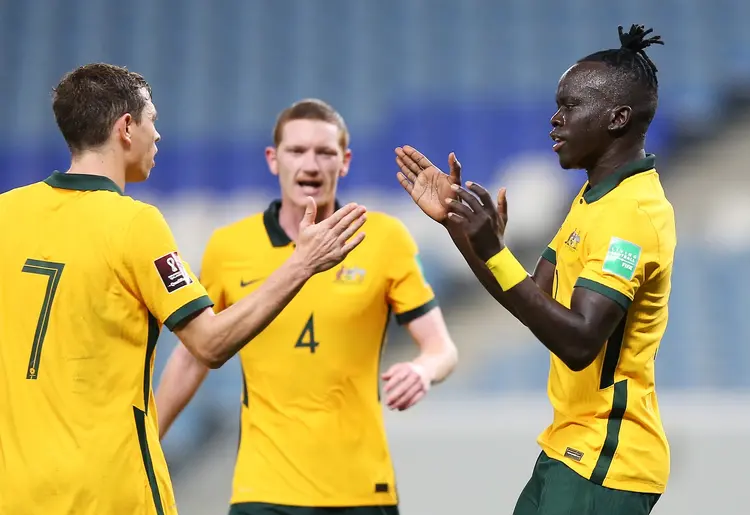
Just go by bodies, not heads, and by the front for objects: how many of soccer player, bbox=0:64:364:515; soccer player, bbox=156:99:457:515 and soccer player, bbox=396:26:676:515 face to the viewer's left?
1

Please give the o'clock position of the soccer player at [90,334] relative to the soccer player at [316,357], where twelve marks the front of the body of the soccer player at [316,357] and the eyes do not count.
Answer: the soccer player at [90,334] is roughly at 1 o'clock from the soccer player at [316,357].

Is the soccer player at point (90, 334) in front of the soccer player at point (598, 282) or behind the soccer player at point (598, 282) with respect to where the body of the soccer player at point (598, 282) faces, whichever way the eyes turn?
in front

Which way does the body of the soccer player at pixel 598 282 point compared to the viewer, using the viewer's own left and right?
facing to the left of the viewer

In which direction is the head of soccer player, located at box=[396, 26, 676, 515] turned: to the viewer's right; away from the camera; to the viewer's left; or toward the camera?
to the viewer's left

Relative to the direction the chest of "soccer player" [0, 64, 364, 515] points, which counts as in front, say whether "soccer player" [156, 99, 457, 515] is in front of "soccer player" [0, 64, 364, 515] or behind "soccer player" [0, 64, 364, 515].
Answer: in front

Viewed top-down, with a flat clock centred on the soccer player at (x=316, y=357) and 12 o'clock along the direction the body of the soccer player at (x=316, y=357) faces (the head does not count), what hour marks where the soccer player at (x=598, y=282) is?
the soccer player at (x=598, y=282) is roughly at 11 o'clock from the soccer player at (x=316, y=357).

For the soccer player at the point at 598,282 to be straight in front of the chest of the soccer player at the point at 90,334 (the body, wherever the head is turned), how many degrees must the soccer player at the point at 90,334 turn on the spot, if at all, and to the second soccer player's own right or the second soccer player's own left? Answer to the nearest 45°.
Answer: approximately 45° to the second soccer player's own right

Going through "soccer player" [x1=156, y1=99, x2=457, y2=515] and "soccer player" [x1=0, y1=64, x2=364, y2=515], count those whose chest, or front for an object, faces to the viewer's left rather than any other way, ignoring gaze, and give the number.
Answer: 0

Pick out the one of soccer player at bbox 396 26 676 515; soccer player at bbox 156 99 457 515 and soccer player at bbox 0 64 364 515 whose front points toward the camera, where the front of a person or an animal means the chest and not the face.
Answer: soccer player at bbox 156 99 457 515

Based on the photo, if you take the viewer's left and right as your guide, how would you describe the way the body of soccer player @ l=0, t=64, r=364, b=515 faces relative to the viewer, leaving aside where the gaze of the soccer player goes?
facing away from the viewer and to the right of the viewer

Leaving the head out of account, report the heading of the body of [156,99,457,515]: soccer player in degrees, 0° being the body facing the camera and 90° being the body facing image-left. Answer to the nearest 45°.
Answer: approximately 0°

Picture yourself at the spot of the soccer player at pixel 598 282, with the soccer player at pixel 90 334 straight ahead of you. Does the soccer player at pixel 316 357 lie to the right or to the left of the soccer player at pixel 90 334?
right
